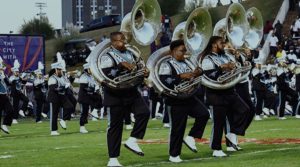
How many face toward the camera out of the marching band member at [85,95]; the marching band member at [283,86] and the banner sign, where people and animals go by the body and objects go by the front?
1

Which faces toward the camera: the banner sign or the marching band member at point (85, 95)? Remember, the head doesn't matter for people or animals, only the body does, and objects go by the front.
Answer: the banner sign

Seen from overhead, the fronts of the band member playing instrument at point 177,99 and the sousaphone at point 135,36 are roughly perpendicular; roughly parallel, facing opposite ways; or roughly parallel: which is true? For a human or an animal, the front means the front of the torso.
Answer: roughly parallel
